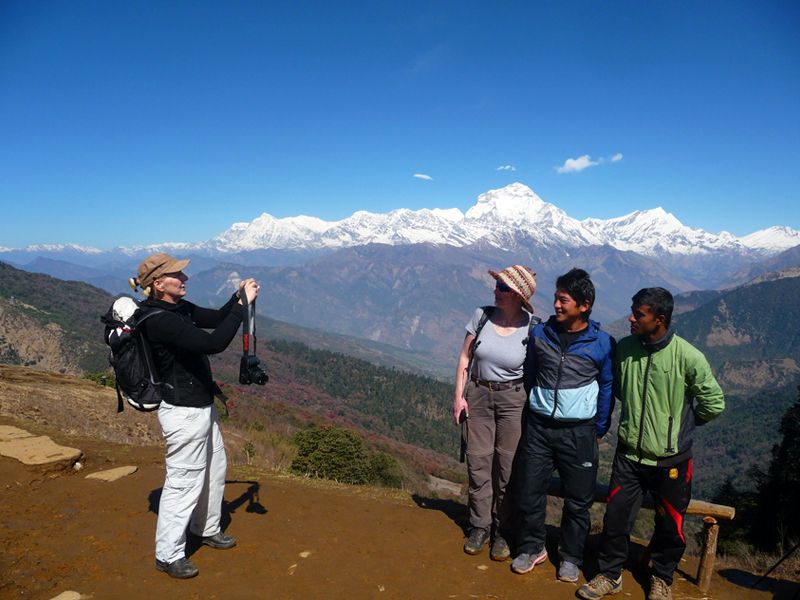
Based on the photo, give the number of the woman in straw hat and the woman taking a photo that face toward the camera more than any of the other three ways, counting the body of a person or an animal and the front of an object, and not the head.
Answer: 1

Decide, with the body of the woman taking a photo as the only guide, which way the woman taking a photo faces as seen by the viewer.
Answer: to the viewer's right

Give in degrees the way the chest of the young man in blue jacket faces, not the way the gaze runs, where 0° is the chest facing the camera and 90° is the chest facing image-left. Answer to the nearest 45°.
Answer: approximately 45°

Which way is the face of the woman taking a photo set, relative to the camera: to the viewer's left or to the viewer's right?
to the viewer's right

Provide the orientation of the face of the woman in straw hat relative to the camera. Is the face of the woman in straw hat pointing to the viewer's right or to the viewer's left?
to the viewer's left

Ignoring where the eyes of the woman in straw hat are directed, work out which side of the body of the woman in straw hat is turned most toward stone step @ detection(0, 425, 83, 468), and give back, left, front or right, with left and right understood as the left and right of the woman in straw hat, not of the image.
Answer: right
